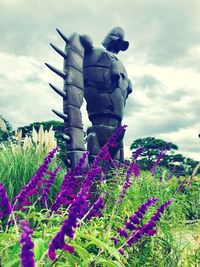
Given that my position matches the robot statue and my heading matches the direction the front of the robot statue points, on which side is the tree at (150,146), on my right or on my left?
on my left

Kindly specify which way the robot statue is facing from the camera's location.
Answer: facing the viewer and to the right of the viewer
